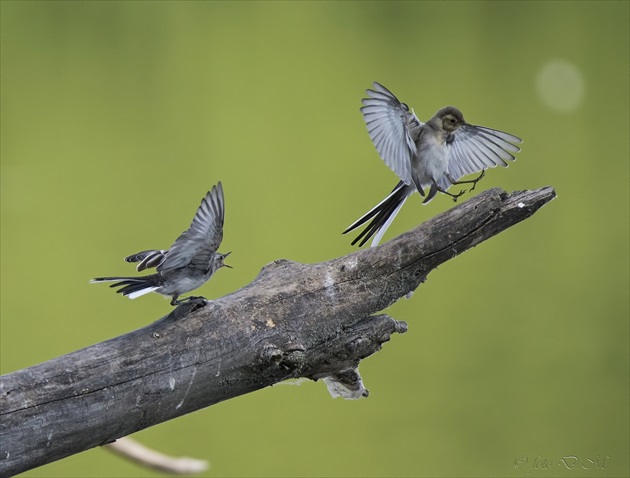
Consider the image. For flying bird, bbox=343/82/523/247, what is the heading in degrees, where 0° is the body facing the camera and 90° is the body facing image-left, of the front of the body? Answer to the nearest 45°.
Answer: approximately 315°

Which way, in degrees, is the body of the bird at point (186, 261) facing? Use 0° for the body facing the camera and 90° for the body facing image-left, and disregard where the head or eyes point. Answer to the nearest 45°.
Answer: approximately 270°

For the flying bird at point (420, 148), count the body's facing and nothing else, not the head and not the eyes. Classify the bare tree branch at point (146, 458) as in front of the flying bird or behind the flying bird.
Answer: behind
